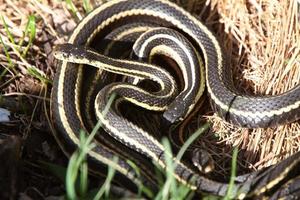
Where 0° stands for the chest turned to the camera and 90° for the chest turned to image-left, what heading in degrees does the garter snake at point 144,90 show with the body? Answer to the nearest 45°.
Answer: approximately 90°
